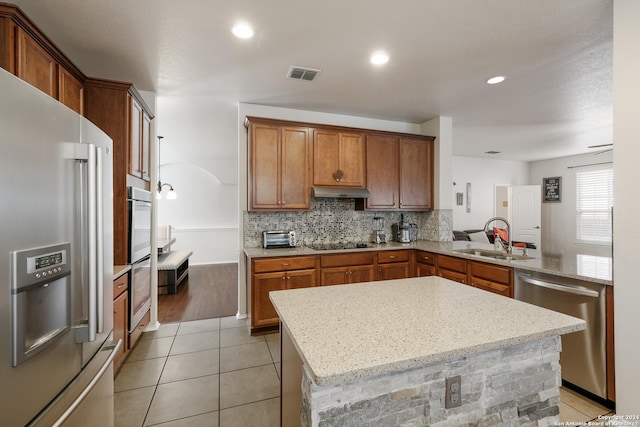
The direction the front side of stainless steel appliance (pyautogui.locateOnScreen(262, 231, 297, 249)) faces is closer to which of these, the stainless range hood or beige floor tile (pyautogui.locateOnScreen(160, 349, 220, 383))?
the beige floor tile

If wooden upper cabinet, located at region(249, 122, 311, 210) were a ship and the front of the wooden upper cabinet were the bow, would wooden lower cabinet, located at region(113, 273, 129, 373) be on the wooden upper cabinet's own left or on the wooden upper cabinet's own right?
on the wooden upper cabinet's own right

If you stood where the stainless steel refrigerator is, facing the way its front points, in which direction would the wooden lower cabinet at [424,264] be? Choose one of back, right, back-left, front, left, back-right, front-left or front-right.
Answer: front-left

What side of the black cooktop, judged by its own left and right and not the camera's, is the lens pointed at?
front

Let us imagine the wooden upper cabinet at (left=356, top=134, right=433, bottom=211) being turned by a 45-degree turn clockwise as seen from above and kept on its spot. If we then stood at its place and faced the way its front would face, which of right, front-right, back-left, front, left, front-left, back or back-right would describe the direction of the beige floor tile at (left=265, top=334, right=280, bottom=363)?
front

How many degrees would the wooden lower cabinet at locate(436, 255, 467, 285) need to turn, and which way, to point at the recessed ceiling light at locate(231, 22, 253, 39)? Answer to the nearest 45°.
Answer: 0° — it already faces it

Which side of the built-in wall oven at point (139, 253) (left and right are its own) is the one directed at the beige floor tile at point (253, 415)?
right

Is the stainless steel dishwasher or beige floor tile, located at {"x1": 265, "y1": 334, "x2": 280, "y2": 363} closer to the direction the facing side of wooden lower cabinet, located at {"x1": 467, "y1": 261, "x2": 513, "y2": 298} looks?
the beige floor tile

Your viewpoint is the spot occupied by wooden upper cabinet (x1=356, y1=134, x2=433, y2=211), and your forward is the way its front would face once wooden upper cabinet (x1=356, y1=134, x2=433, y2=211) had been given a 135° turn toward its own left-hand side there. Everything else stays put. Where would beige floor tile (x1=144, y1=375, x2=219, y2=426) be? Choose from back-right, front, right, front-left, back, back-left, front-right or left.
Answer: back

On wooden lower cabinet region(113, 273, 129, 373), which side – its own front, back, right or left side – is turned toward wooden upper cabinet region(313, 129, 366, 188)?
front

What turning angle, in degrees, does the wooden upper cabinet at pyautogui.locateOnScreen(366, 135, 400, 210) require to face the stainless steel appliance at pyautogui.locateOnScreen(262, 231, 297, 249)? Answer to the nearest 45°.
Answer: approximately 45° to its right

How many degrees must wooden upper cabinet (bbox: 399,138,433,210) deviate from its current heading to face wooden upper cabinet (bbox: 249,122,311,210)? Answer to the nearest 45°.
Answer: approximately 45° to its right

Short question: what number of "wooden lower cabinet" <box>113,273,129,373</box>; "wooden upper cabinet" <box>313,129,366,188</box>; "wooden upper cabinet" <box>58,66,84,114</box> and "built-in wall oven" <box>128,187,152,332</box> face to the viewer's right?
3

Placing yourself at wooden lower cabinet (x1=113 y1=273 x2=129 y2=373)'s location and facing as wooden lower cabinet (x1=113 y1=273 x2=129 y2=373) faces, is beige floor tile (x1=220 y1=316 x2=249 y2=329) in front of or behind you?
in front

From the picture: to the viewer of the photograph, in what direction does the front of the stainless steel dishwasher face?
facing the viewer and to the left of the viewer

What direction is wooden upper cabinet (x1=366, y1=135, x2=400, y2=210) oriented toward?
toward the camera

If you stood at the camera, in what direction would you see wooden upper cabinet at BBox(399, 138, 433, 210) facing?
facing the viewer

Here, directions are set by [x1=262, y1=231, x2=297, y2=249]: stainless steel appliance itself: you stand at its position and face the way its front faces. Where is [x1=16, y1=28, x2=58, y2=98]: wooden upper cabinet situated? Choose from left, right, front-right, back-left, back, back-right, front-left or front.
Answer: front-right

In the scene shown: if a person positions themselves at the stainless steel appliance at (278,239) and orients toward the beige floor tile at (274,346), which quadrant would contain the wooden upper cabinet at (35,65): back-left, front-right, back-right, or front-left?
front-right
